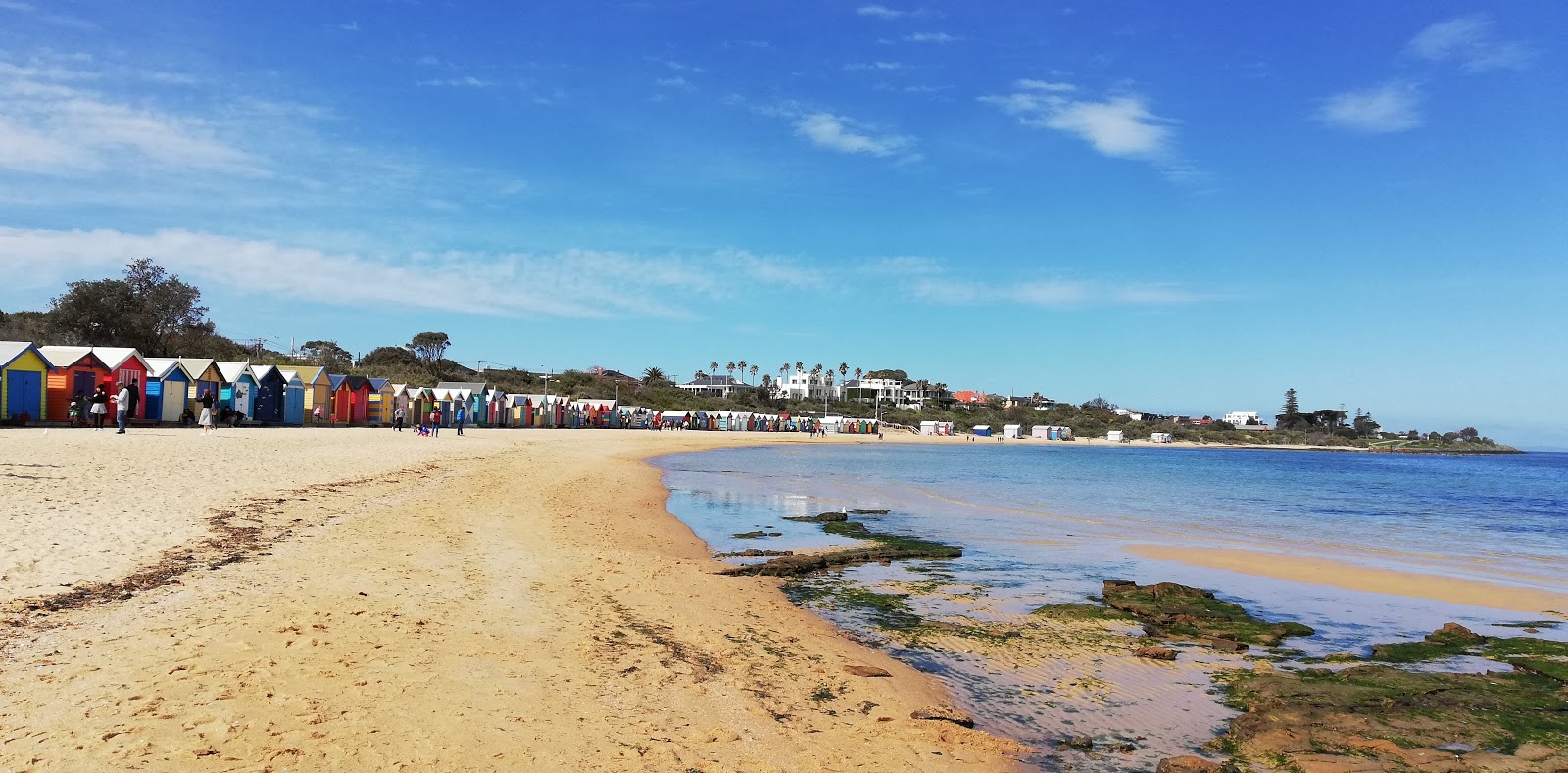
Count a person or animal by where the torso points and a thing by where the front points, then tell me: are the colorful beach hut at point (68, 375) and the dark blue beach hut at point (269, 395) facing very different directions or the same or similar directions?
same or similar directions

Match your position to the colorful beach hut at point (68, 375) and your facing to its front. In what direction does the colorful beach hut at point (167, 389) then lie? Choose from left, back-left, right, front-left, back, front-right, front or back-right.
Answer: left

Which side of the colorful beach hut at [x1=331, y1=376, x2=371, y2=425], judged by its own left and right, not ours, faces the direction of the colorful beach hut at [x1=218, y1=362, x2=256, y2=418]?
right

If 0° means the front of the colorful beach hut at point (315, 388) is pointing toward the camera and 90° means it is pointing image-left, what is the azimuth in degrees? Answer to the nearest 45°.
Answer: approximately 315°

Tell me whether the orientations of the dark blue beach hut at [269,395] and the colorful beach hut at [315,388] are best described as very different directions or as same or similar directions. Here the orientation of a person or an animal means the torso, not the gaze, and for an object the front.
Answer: same or similar directions

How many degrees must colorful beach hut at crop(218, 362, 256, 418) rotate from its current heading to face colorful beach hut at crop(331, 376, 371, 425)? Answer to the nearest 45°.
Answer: approximately 90° to its left

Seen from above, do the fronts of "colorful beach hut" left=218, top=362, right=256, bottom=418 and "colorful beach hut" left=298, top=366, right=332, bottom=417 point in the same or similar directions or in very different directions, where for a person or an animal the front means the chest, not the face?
same or similar directions

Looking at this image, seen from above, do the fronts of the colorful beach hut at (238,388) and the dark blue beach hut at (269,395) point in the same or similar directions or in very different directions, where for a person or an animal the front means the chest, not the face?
same or similar directions

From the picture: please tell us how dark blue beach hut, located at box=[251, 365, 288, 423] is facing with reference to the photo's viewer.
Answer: facing the viewer and to the right of the viewer

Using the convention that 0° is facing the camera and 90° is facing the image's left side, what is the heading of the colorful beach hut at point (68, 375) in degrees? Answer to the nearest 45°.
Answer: approximately 315°

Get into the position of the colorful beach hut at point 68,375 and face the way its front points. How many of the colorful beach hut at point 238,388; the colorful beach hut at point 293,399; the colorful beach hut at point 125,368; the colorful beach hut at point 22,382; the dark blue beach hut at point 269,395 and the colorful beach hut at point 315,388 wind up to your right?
1

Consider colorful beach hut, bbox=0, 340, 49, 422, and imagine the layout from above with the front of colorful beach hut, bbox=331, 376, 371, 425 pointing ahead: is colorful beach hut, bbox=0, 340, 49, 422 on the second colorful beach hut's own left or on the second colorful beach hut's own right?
on the second colorful beach hut's own right

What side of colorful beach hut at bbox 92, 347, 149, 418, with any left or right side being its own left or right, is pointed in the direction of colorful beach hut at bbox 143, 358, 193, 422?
left
